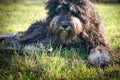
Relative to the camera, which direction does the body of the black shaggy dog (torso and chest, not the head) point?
toward the camera
